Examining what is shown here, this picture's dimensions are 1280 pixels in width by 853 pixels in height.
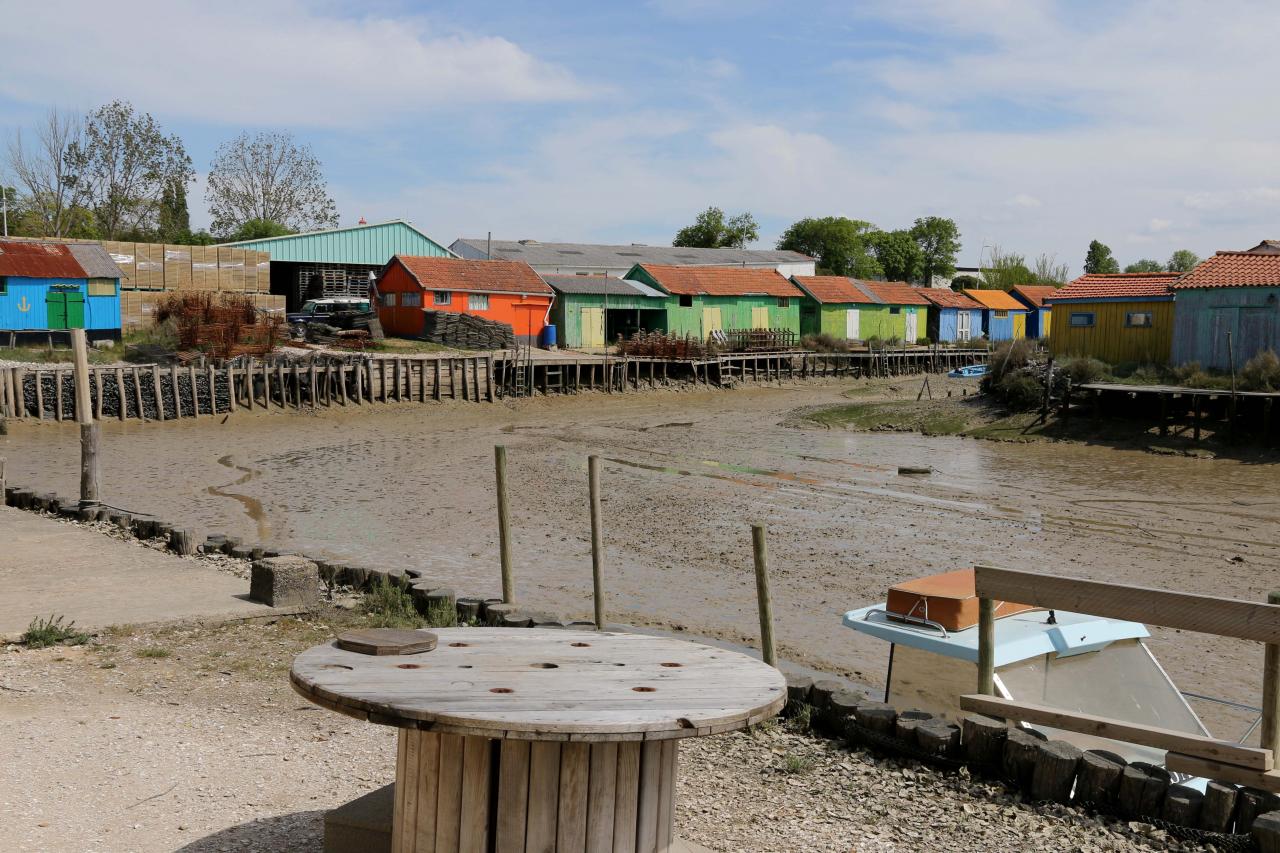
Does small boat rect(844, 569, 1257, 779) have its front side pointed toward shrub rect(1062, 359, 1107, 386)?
no

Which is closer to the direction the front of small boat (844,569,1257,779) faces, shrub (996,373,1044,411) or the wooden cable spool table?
the wooden cable spool table

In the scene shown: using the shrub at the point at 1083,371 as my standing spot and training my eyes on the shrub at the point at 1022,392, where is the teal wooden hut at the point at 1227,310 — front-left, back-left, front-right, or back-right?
back-right

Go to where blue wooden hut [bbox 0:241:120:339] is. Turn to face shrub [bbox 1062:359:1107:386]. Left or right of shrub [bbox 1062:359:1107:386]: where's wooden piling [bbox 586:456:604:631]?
right

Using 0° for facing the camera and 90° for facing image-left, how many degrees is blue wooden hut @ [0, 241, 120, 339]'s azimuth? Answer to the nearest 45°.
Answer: approximately 0°

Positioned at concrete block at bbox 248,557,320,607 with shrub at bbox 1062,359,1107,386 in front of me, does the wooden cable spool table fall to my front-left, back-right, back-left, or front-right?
back-right

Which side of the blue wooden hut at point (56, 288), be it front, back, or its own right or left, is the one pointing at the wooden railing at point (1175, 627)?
front

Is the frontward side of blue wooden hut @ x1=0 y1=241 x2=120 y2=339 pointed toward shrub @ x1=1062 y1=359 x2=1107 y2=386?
no

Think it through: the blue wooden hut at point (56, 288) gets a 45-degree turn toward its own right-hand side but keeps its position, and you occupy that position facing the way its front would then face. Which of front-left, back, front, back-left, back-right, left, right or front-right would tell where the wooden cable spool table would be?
front-left

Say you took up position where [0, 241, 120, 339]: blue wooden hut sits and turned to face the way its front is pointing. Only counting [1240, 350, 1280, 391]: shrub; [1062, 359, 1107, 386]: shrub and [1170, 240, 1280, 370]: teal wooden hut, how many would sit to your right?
0
